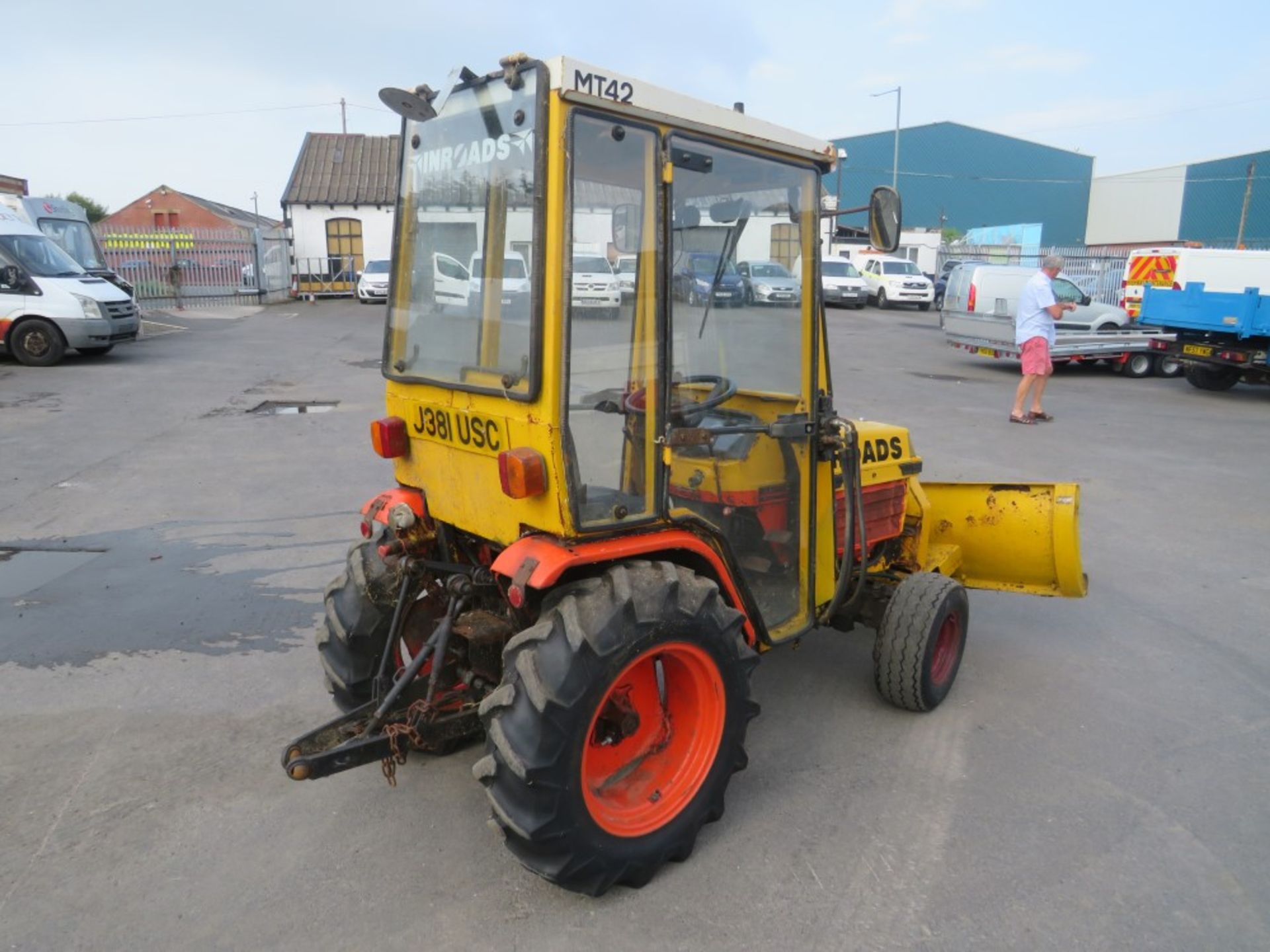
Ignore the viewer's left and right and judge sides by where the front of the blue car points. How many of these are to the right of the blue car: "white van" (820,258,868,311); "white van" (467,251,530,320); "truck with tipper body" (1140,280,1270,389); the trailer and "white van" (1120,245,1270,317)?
1

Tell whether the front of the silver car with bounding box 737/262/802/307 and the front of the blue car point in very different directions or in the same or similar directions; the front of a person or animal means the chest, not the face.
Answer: same or similar directions

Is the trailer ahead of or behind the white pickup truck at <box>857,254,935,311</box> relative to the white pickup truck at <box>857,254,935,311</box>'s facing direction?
ahead

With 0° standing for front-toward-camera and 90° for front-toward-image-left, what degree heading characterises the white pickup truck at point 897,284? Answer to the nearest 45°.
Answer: approximately 315°

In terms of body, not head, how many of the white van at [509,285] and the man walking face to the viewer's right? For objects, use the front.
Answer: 1

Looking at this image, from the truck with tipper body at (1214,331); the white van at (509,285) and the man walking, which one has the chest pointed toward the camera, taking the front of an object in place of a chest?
the white van

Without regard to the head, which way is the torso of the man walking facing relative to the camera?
to the viewer's right

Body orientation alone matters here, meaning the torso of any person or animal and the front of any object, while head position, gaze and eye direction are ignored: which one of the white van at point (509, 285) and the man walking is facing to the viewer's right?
the man walking

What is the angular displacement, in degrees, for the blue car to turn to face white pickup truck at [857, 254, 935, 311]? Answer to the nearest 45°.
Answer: approximately 135° to its left

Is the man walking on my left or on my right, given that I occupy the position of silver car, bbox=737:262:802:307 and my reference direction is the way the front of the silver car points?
on my left

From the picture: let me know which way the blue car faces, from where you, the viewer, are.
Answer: facing the viewer and to the right of the viewer

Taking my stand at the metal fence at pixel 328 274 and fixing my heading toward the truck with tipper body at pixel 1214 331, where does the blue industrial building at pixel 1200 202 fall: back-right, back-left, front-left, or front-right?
front-left

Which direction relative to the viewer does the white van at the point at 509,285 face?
toward the camera

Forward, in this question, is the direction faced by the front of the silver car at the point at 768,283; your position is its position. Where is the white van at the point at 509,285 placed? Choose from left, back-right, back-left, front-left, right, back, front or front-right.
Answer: right

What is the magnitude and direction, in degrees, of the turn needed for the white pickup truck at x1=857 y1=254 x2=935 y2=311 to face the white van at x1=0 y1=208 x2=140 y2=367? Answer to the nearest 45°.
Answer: approximately 90° to its right

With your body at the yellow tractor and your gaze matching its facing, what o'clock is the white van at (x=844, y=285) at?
The white van is roughly at 11 o'clock from the yellow tractor.
